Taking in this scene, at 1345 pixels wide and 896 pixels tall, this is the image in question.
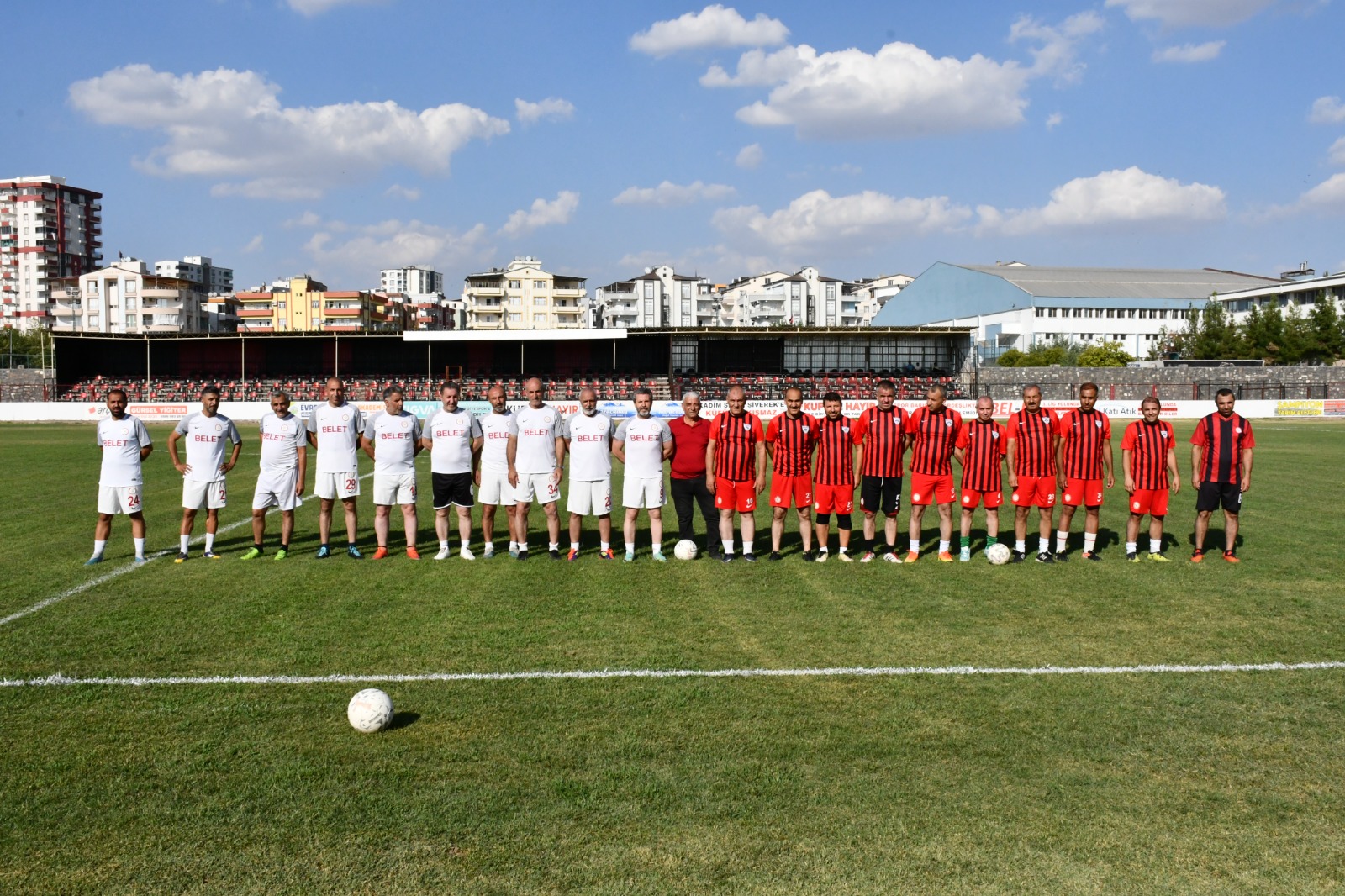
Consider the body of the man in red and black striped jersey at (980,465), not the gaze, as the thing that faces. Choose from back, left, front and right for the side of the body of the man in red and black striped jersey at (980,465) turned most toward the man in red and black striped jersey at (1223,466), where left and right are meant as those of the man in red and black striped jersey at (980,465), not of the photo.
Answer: left

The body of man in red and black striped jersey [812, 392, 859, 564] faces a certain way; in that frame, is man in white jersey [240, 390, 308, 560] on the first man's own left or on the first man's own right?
on the first man's own right

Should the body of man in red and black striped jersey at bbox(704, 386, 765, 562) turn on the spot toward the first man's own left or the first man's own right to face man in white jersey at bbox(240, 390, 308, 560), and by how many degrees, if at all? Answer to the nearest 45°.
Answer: approximately 90° to the first man's own right

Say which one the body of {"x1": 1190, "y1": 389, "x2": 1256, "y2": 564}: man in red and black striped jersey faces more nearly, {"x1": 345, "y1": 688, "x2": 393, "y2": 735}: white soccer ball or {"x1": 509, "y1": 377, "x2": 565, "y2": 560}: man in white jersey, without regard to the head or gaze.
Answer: the white soccer ball

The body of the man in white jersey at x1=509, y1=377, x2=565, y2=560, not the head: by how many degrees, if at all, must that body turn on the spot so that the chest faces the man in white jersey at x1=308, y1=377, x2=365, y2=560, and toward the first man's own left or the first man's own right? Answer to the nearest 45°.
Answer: approximately 90° to the first man's own right

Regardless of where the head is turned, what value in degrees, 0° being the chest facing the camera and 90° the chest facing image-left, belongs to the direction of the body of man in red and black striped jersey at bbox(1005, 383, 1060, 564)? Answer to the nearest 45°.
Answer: approximately 0°

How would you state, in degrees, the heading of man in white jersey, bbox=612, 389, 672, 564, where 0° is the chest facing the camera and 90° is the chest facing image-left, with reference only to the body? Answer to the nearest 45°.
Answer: approximately 0°

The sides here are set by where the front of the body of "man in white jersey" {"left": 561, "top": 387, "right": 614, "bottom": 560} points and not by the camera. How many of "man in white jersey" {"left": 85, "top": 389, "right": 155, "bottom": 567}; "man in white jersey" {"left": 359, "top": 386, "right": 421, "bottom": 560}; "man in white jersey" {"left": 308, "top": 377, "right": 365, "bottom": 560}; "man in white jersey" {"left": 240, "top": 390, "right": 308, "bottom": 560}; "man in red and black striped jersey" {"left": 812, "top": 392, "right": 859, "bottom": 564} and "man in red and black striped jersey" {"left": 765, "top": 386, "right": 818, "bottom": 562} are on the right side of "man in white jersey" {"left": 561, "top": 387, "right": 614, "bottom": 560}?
4

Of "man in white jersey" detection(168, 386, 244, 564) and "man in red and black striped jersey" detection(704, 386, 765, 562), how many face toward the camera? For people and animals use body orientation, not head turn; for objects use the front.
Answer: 2

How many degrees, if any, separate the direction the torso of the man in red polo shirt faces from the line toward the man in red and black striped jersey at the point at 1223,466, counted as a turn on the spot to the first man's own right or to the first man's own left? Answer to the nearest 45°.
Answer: approximately 90° to the first man's own left
